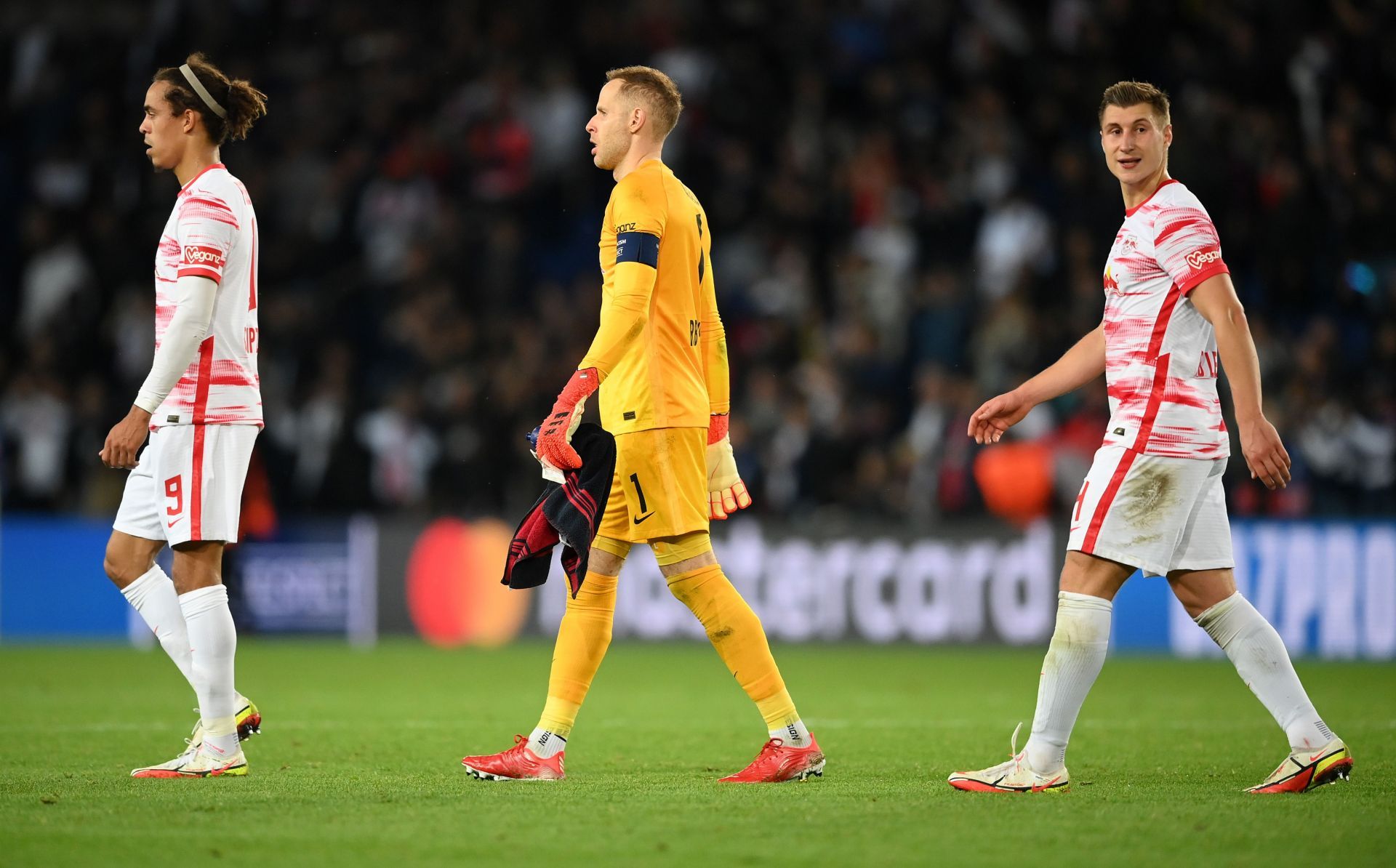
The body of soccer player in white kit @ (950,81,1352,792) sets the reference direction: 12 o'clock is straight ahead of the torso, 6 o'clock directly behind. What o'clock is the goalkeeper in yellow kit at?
The goalkeeper in yellow kit is roughly at 12 o'clock from the soccer player in white kit.

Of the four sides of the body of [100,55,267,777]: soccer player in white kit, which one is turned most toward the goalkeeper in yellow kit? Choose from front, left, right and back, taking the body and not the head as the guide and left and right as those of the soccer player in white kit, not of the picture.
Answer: back

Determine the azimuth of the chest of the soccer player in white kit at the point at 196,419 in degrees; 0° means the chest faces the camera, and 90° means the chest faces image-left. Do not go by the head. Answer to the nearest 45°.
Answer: approximately 90°

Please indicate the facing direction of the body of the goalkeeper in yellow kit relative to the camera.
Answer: to the viewer's left

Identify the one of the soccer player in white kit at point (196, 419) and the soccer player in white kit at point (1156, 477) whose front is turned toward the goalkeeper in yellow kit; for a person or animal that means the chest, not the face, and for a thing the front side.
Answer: the soccer player in white kit at point (1156, 477)

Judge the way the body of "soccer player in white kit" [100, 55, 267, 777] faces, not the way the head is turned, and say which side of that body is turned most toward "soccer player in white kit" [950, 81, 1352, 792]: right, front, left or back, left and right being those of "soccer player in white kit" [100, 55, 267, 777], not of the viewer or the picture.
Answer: back

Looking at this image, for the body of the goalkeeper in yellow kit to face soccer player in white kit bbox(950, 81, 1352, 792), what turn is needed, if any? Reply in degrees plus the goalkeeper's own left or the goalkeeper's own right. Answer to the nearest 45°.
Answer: approximately 180°

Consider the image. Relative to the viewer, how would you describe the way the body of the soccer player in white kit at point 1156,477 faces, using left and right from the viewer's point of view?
facing to the left of the viewer

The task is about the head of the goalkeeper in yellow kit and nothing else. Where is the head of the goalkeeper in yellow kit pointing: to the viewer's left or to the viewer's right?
to the viewer's left

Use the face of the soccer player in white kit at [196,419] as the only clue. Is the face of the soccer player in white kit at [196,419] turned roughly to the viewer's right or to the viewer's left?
to the viewer's left
